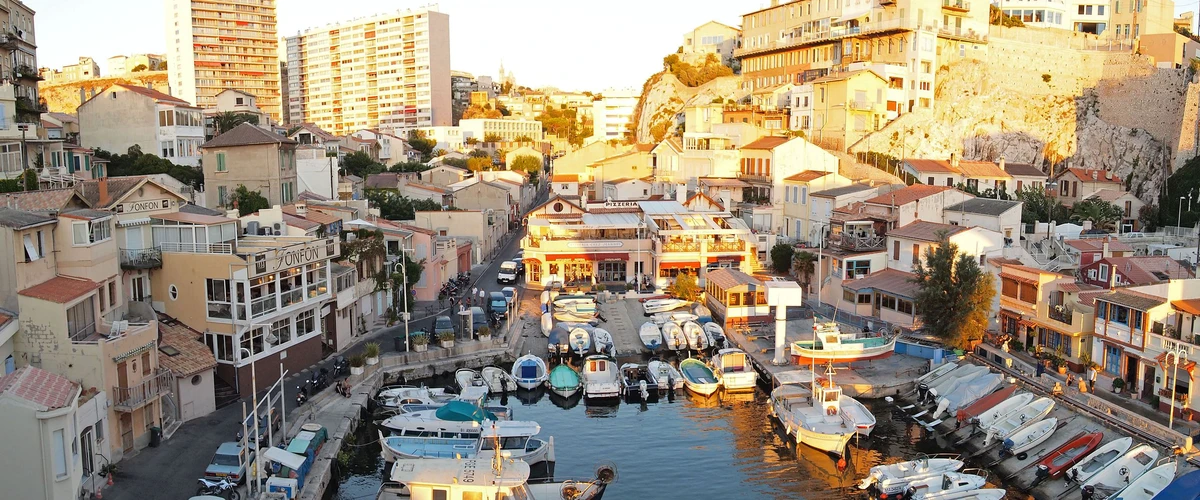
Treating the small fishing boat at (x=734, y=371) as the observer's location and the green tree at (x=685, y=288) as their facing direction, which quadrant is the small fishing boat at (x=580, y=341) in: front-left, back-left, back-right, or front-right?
front-left

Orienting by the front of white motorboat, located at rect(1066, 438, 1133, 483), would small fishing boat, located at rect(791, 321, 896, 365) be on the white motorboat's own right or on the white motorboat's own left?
on the white motorboat's own left

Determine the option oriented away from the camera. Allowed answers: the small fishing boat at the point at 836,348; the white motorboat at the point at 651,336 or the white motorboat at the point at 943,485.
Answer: the white motorboat at the point at 651,336

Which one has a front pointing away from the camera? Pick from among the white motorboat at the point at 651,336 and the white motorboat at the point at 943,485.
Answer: the white motorboat at the point at 651,336

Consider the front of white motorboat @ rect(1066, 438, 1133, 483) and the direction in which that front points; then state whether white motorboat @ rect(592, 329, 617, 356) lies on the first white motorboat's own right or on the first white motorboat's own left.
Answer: on the first white motorboat's own left

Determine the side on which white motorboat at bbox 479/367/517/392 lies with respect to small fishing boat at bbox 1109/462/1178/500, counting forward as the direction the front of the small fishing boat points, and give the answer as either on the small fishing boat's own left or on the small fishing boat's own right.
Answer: on the small fishing boat's own left

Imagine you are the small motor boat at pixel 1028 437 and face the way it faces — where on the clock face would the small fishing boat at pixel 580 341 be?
the small fishing boat at pixel 580 341 is roughly at 8 o'clock from the small motor boat at pixel 1028 437.
